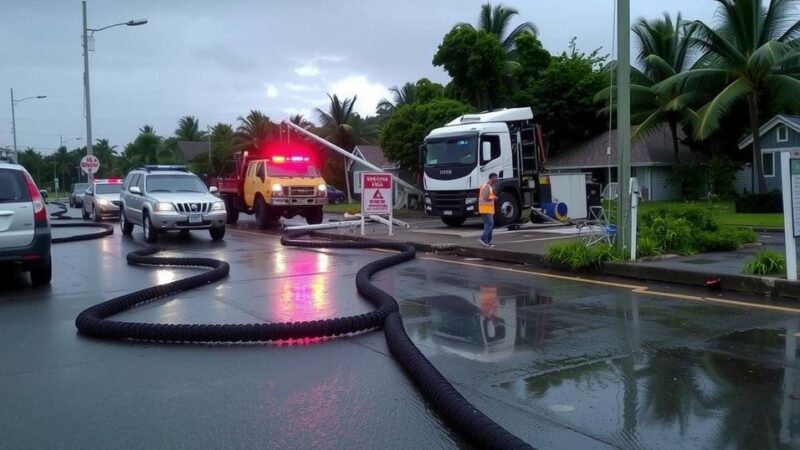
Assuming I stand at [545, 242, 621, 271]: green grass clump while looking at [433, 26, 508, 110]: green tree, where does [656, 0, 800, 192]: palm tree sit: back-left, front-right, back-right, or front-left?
front-right

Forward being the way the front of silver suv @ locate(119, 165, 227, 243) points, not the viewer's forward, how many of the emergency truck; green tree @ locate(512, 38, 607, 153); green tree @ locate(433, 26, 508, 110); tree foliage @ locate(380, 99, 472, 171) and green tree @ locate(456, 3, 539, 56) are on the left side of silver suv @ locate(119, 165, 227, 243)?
5

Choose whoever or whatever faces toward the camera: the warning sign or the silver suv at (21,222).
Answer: the warning sign

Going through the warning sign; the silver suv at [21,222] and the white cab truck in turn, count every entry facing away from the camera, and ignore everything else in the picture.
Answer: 1

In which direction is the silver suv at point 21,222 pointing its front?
away from the camera

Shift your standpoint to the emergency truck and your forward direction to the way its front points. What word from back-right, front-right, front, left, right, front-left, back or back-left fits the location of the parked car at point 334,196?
back-left

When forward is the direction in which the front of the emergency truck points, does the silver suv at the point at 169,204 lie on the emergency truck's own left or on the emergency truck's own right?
on the emergency truck's own right

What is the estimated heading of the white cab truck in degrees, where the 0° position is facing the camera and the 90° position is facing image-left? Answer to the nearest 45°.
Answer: approximately 45°

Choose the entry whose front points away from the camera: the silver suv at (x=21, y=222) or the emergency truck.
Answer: the silver suv

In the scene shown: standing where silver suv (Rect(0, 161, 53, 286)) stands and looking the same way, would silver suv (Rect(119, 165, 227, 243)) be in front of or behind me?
in front

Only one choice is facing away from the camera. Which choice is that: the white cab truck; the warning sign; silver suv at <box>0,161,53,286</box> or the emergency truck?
the silver suv

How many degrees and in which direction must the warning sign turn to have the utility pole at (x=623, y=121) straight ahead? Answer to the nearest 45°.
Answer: approximately 45° to its left

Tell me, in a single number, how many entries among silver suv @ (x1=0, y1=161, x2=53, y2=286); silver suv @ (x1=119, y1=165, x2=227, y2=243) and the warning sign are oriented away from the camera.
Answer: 1

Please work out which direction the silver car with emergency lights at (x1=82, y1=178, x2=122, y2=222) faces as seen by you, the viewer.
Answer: facing the viewer and to the right of the viewer

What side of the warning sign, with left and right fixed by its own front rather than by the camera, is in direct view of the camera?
front

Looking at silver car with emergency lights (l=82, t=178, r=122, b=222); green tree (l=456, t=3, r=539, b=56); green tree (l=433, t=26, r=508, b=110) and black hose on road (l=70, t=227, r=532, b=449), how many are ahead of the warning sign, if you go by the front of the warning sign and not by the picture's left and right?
1

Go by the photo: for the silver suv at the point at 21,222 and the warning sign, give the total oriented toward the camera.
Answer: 1

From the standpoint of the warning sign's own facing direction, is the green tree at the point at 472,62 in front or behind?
behind

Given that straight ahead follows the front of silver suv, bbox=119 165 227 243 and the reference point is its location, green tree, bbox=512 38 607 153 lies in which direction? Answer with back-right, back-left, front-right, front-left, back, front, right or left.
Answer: left
